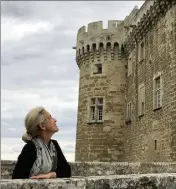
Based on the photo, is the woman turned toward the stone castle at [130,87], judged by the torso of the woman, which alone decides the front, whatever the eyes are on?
no

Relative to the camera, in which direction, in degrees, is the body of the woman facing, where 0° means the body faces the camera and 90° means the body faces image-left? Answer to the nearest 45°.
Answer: approximately 315°

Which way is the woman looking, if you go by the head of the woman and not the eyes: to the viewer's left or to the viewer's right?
to the viewer's right
